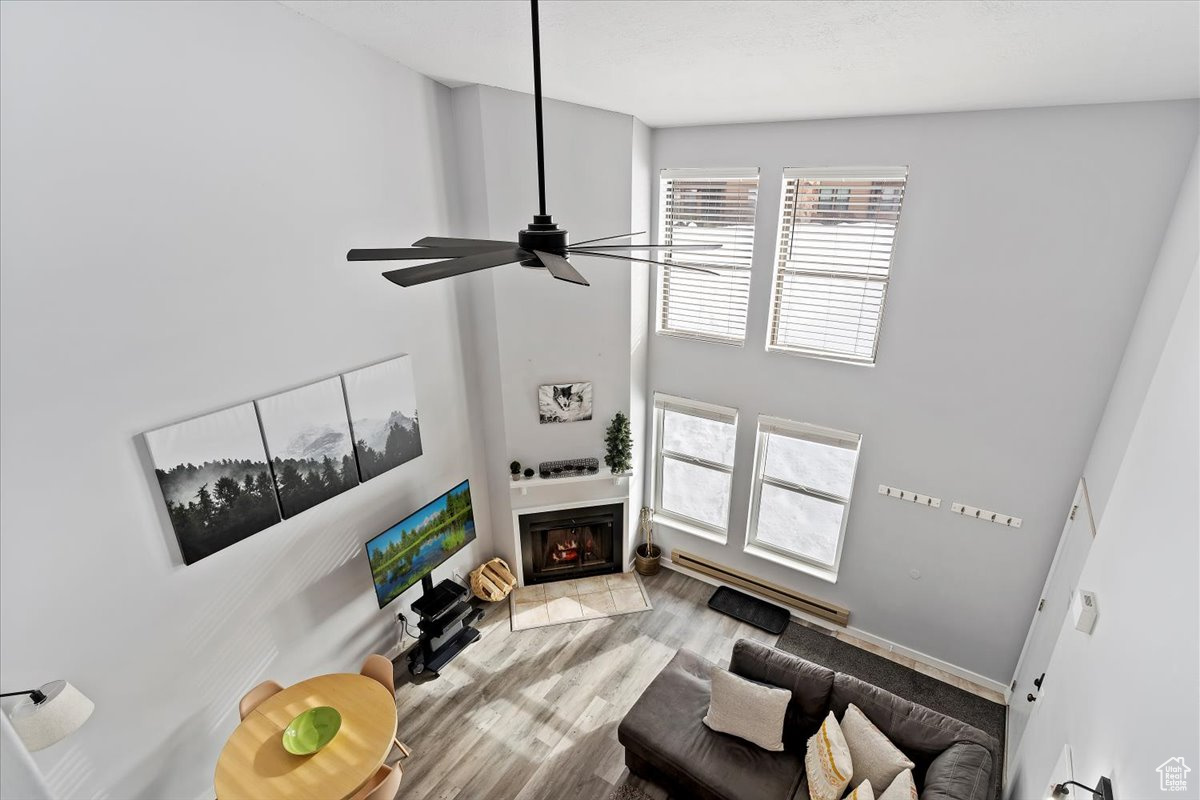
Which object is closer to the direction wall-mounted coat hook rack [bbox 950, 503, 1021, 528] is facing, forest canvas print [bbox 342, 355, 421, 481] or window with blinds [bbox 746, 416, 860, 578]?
the forest canvas print

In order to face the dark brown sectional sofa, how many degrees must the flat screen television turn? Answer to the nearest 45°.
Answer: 0° — it already faces it

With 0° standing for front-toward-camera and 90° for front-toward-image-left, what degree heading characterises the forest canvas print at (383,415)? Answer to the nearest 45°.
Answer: approximately 315°

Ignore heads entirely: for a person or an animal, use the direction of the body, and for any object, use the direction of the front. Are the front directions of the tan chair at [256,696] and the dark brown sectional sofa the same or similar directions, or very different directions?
very different directions

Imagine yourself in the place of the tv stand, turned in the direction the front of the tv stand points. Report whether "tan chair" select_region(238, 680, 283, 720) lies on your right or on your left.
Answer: on your right

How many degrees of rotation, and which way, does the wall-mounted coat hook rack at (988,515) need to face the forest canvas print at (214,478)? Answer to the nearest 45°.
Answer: approximately 45° to its right

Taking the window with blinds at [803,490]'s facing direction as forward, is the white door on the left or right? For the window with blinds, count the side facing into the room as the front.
on its left

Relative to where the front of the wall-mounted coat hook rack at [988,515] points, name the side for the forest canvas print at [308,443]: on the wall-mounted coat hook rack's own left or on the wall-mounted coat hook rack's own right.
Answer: on the wall-mounted coat hook rack's own right

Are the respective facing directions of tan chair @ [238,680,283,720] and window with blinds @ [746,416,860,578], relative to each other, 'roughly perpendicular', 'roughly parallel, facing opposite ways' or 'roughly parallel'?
roughly perpendicular

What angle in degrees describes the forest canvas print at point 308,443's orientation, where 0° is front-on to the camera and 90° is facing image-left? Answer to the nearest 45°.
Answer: approximately 315°

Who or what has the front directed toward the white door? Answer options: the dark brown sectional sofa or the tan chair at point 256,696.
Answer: the tan chair
